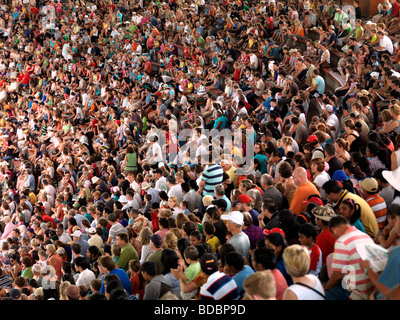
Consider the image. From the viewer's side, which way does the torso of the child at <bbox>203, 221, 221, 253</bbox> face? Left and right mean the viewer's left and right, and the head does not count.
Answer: facing away from the viewer and to the left of the viewer

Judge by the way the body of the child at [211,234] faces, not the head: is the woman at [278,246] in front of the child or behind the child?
behind

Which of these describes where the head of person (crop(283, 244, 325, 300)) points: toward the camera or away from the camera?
away from the camera

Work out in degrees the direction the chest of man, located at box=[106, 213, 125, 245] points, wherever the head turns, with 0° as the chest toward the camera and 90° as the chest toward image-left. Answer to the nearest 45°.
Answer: approximately 135°

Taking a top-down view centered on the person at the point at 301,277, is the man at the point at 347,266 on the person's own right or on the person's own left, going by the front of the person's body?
on the person's own right
